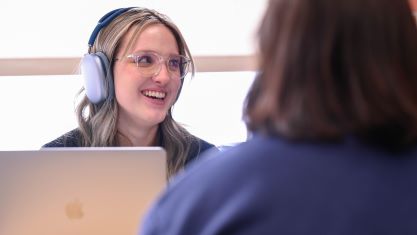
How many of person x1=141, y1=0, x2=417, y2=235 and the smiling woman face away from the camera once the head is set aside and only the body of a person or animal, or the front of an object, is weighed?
1

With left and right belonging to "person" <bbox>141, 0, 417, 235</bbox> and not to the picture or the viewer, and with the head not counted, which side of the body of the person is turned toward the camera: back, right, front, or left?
back

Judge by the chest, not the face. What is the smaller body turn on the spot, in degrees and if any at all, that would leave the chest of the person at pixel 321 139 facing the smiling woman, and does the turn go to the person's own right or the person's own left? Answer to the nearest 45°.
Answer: approximately 45° to the person's own left

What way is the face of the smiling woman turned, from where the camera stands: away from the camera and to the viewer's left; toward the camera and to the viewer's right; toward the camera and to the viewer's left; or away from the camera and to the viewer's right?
toward the camera and to the viewer's right

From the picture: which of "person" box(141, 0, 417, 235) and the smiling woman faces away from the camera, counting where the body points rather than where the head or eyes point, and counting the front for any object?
the person

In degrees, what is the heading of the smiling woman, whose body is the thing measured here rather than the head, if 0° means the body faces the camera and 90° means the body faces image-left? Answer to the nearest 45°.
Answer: approximately 315°

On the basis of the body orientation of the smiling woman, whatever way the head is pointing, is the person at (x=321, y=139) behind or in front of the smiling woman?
in front

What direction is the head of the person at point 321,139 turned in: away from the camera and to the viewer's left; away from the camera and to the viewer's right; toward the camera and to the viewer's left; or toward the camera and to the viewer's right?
away from the camera and to the viewer's left
